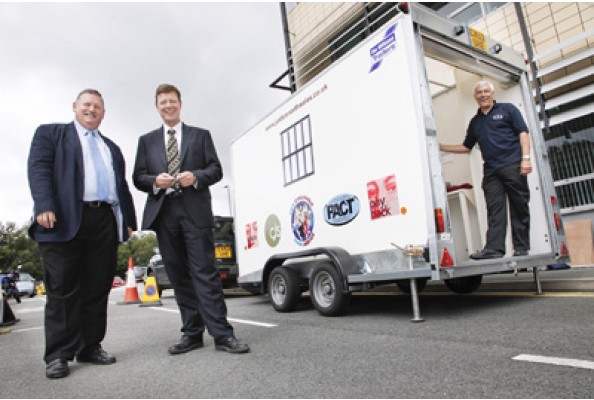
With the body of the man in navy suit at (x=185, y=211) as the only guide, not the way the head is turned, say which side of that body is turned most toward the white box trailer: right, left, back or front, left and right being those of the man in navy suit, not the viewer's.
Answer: left

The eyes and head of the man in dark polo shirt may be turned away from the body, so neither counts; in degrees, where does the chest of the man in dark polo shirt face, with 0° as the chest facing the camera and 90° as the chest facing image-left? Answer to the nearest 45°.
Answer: approximately 45°

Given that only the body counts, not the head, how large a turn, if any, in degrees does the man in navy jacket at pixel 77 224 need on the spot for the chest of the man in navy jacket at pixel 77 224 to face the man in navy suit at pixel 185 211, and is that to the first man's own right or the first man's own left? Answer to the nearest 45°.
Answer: approximately 45° to the first man's own left

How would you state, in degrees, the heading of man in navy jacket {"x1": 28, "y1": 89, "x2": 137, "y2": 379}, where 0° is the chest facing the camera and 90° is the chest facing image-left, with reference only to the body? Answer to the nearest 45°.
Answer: approximately 315°

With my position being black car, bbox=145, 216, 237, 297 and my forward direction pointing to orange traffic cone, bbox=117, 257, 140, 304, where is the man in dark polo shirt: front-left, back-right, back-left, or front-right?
back-left

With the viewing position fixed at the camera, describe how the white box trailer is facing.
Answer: facing away from the viewer and to the left of the viewer

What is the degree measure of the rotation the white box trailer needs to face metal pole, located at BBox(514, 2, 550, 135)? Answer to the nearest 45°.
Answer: approximately 90° to its right

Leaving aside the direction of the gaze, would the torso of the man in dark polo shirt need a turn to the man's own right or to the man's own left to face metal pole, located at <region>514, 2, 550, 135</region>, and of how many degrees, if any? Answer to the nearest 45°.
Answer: approximately 135° to the man's own right

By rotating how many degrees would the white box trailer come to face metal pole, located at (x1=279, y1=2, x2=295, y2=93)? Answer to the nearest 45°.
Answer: approximately 45° to its right

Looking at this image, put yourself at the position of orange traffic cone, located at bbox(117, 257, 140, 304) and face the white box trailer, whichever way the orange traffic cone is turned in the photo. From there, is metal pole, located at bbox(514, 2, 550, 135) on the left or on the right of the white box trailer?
left

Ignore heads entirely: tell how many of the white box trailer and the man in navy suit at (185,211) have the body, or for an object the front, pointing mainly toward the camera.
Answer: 1
